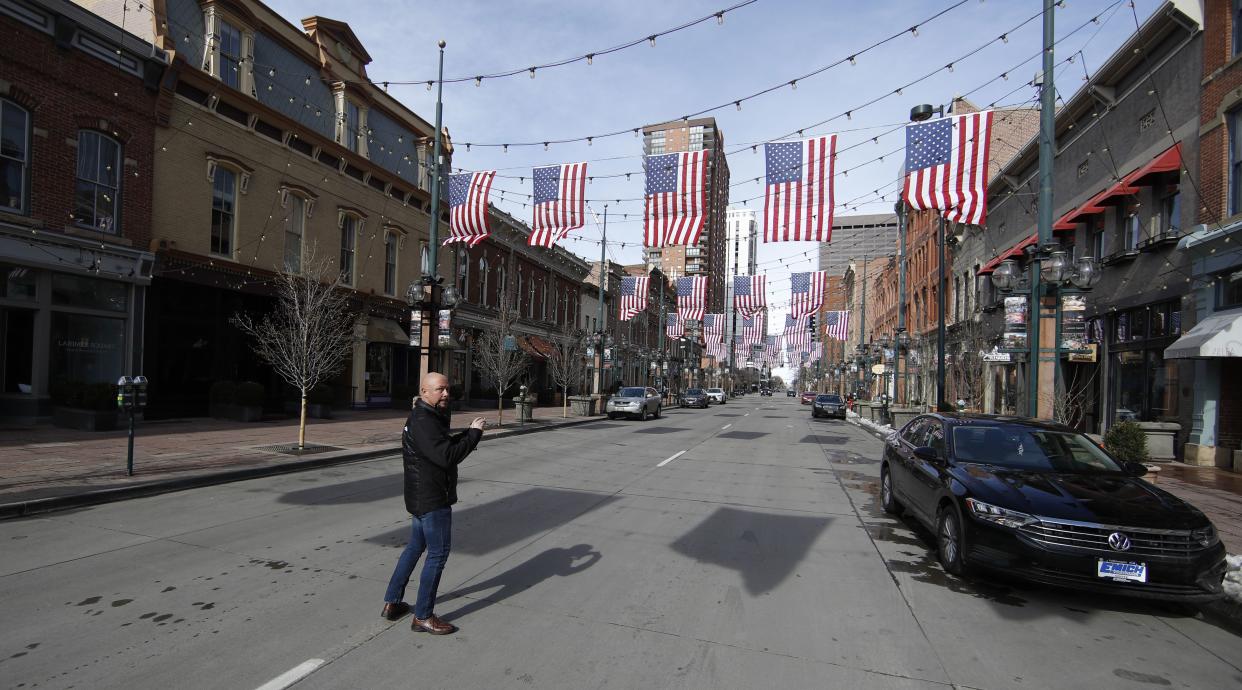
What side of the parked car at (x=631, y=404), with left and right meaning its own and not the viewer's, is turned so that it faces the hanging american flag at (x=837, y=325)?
back

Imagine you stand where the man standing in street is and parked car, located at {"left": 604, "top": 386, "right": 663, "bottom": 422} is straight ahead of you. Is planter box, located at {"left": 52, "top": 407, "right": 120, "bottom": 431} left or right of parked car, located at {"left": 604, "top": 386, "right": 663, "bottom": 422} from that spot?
left

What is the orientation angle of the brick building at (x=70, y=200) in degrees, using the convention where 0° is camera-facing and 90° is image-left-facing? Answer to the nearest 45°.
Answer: approximately 315°

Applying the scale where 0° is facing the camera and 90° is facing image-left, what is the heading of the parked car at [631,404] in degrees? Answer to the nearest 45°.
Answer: approximately 45°

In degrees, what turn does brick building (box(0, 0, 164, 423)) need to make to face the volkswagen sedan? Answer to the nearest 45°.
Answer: approximately 45° to its right

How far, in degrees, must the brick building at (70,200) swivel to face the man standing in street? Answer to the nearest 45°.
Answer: approximately 45° to its right

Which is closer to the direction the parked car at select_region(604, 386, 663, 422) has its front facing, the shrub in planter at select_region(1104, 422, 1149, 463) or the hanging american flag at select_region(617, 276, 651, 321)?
the shrub in planter

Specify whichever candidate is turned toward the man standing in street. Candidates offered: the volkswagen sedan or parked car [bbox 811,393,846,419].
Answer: the parked car
